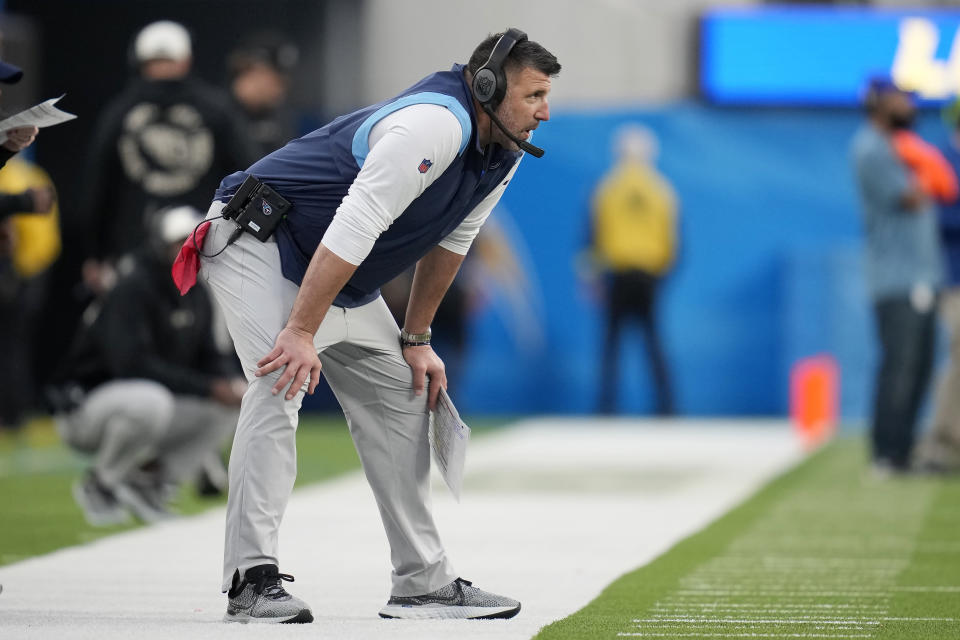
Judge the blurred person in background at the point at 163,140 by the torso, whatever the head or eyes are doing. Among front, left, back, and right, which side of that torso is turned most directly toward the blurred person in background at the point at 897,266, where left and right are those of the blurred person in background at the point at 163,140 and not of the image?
right

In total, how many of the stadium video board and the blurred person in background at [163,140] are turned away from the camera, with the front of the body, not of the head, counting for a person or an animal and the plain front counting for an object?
1

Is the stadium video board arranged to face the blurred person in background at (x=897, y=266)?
yes

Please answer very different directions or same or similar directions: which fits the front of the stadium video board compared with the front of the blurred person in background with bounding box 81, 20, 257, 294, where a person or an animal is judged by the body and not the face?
very different directions

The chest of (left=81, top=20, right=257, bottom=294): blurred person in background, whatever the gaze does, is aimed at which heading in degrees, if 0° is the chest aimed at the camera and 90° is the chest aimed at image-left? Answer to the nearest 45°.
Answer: approximately 180°

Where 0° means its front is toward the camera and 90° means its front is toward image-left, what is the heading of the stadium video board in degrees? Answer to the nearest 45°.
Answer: approximately 0°
